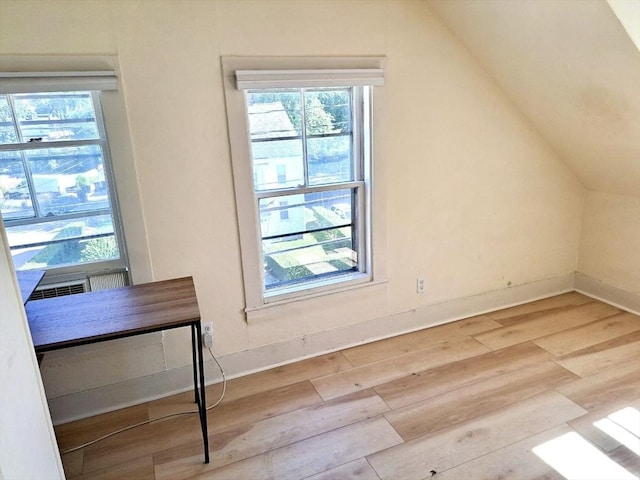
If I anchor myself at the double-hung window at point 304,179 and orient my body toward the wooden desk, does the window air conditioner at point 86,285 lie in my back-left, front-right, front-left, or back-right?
front-right

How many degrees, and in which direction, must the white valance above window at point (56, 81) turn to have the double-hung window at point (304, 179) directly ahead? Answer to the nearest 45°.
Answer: approximately 90° to its left

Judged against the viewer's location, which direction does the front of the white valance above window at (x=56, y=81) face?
facing the viewer

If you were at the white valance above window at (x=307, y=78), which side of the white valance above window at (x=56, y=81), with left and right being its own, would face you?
left
